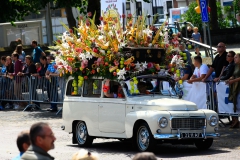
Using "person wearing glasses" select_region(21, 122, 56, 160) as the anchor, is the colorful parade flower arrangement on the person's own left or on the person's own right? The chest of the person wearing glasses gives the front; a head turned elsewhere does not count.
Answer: on the person's own left

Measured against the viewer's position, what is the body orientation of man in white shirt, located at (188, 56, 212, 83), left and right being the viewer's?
facing the viewer and to the left of the viewer

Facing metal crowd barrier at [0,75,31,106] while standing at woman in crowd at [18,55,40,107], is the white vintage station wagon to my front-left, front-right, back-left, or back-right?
back-left

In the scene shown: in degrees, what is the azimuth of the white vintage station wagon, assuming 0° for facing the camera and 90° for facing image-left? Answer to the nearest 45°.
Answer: approximately 315°

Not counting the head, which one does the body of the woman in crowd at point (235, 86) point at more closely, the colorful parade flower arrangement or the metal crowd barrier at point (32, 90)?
the colorful parade flower arrangement

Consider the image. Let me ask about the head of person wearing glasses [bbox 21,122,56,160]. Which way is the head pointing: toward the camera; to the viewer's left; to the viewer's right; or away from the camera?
to the viewer's right

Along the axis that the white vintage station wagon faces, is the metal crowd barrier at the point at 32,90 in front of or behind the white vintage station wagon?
behind
